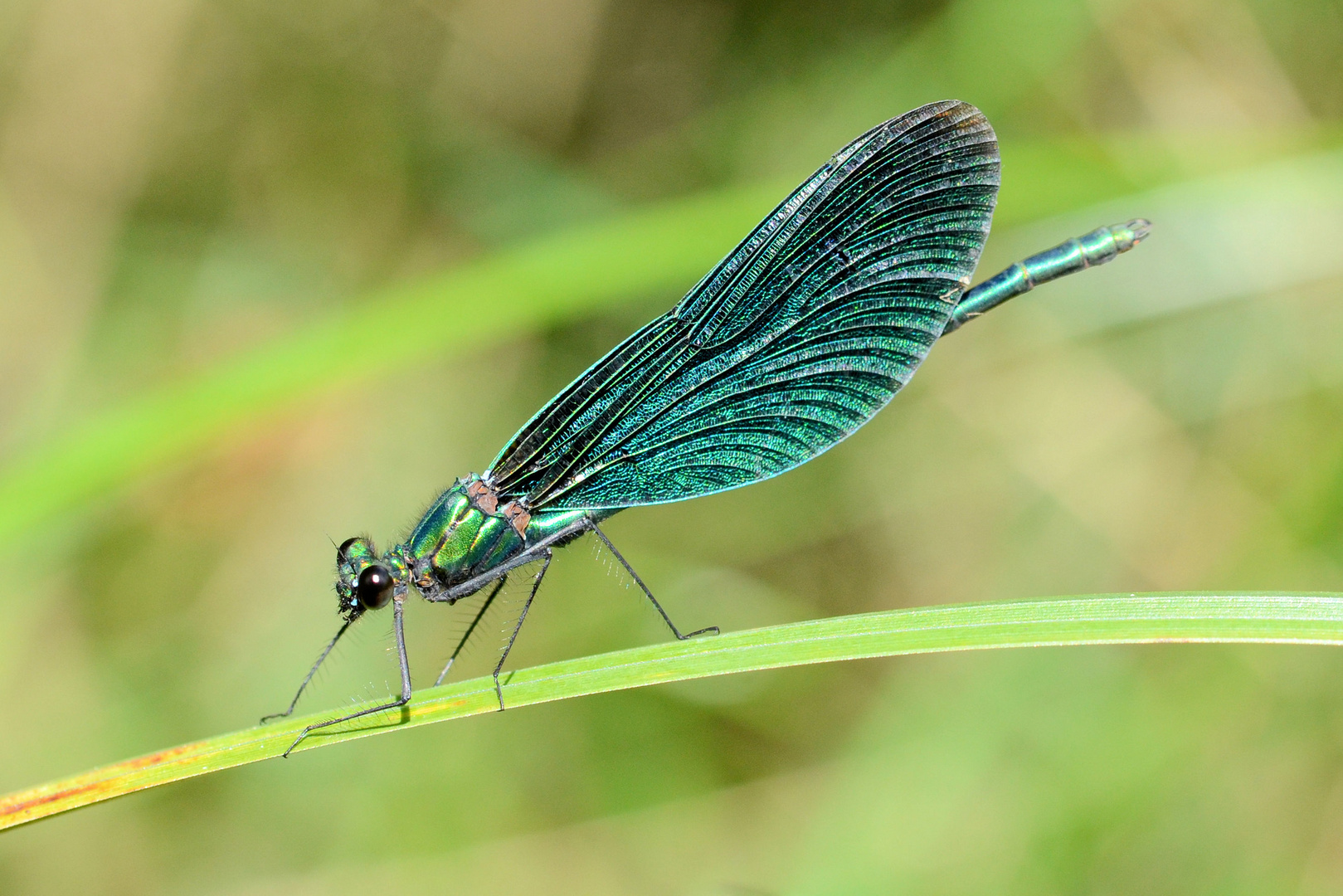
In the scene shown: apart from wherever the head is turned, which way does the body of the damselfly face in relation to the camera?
to the viewer's left
